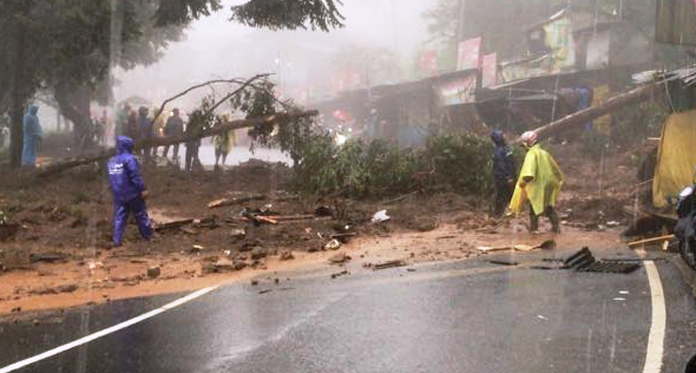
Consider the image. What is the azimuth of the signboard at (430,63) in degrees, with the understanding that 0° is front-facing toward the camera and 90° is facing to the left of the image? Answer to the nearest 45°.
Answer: approximately 0°

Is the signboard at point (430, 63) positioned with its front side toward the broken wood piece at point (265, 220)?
yes

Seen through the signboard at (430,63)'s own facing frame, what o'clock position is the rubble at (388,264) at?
The rubble is roughly at 12 o'clock from the signboard.

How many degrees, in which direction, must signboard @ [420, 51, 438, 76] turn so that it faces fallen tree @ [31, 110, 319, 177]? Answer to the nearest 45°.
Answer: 0° — it already faces it

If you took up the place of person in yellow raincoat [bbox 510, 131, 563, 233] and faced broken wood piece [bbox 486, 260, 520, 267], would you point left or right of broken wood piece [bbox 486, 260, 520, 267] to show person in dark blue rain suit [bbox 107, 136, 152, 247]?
right

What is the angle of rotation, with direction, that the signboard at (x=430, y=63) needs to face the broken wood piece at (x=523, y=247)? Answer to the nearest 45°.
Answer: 0° — it already faces it

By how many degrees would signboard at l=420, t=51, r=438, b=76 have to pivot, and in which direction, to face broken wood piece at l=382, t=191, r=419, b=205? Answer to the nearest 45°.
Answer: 0° — it already faces it

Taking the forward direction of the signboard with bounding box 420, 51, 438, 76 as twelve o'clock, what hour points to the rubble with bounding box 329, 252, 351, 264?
The rubble is roughly at 12 o'clock from the signboard.
